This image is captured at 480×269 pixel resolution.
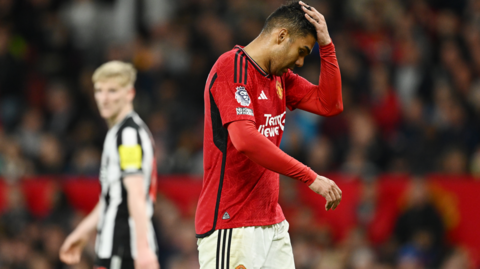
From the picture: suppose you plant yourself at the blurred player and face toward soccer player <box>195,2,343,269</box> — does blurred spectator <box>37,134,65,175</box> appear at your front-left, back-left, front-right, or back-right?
back-left

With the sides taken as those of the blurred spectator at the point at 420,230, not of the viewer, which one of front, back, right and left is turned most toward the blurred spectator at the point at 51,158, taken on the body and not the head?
right

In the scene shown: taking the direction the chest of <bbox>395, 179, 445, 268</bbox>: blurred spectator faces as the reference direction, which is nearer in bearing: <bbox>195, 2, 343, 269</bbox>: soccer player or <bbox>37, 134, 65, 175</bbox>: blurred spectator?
the soccer player

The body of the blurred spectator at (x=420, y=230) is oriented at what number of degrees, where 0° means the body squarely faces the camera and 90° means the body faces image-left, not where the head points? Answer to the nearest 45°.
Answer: approximately 0°

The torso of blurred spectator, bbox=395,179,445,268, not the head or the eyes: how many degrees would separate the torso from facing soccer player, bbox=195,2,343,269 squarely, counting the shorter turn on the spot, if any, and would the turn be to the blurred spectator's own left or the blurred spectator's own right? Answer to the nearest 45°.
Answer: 0° — they already face them
